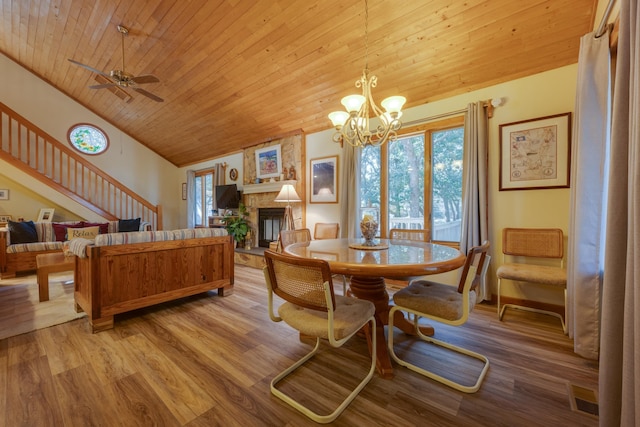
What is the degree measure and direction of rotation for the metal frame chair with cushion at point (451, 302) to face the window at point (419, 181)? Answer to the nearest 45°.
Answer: approximately 45° to its right

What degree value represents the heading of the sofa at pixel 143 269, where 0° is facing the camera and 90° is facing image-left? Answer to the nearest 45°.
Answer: approximately 135°

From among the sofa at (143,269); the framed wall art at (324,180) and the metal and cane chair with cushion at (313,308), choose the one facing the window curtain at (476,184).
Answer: the metal and cane chair with cushion

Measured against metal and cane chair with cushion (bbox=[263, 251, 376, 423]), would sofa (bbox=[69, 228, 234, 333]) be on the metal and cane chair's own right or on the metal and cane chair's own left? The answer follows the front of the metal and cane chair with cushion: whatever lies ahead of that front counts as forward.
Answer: on the metal and cane chair's own left

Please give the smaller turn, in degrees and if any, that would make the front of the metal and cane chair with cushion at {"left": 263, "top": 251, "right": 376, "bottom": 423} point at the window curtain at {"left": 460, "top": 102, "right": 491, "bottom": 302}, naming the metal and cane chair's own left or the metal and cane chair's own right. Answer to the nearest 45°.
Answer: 0° — it already faces it

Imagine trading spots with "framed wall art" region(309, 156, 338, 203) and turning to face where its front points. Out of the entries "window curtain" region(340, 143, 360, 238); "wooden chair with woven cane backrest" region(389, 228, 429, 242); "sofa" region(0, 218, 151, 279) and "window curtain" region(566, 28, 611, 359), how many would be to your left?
3

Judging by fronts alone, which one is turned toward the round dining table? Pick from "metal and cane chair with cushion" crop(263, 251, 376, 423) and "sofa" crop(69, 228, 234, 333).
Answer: the metal and cane chair with cushion

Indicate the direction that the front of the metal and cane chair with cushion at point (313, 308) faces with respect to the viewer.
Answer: facing away from the viewer and to the right of the viewer

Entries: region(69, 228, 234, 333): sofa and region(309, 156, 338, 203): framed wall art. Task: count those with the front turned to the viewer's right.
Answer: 0

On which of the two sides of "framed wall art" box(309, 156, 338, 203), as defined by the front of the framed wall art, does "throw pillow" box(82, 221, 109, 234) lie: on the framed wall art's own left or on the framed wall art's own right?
on the framed wall art's own right

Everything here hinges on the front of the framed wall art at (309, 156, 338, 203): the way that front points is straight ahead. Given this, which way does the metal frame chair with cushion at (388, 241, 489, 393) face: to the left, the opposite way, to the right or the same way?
to the right
